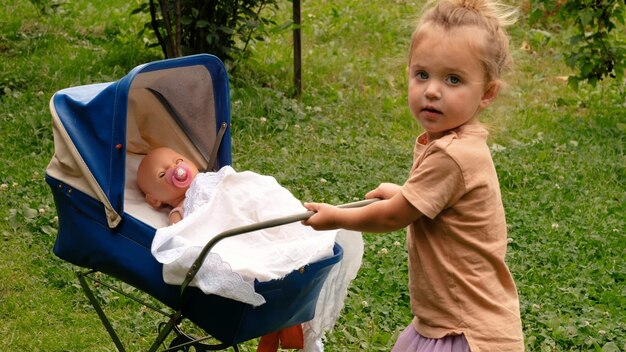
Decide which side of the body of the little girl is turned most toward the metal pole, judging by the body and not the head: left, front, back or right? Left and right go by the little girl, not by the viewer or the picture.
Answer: right

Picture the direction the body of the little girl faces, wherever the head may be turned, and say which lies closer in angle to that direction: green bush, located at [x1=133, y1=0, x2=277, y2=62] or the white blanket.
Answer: the white blanket

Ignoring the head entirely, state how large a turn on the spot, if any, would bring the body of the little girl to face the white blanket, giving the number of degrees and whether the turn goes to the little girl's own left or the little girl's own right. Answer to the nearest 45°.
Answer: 0° — they already face it

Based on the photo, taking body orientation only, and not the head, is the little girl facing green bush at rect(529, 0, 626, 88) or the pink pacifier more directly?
the pink pacifier

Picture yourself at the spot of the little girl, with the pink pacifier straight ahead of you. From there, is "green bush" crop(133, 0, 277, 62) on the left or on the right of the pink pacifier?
right

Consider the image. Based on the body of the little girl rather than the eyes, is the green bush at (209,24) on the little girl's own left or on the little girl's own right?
on the little girl's own right

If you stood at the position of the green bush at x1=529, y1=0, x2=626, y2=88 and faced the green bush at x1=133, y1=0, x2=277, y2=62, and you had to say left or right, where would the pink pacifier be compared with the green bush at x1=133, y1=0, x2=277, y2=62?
left

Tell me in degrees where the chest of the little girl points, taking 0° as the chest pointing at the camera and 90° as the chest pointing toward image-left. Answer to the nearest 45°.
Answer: approximately 90°

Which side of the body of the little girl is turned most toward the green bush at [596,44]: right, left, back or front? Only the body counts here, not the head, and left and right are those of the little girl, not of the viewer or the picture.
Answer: right

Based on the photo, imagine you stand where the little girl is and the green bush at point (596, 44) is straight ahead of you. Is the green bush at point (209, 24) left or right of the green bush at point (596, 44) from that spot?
left
